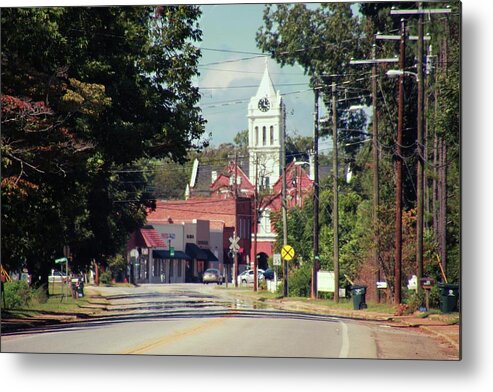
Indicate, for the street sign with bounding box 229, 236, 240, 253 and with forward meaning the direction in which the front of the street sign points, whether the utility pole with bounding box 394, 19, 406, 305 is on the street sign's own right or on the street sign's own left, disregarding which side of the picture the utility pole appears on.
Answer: on the street sign's own left

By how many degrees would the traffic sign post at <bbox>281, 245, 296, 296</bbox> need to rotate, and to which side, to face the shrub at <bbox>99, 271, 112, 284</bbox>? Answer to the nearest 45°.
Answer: approximately 90° to its right

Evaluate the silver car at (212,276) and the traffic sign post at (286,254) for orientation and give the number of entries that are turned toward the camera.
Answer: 2

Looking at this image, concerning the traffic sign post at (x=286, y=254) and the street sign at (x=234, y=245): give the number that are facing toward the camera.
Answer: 2

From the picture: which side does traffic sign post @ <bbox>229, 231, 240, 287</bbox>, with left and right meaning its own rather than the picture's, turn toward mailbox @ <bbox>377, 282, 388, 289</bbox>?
front
